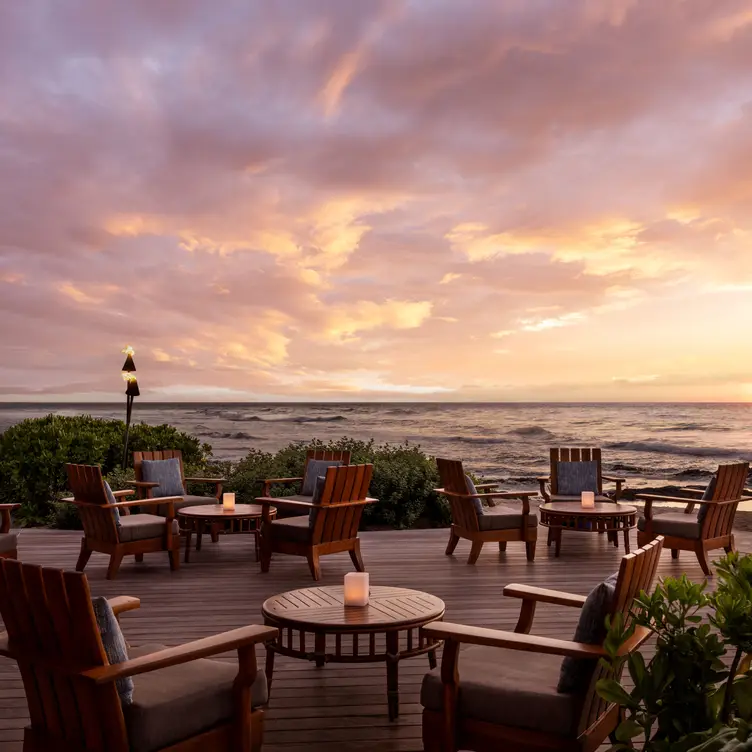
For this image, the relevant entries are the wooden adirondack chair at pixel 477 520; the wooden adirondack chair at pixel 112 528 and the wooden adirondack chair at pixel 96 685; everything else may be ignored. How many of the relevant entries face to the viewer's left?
0

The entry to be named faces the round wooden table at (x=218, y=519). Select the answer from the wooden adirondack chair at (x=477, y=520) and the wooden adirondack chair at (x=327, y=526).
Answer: the wooden adirondack chair at (x=327, y=526)

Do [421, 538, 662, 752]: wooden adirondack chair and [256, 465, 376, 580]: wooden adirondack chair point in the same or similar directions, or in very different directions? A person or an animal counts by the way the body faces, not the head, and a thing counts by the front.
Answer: same or similar directions

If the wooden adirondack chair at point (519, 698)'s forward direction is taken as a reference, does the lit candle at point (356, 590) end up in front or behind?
in front

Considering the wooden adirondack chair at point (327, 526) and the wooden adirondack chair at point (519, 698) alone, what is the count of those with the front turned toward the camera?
0

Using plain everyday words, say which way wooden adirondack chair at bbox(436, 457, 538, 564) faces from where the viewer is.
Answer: facing away from the viewer and to the right of the viewer

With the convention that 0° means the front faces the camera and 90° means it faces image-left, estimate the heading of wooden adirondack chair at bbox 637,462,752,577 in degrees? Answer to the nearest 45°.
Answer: approximately 135°

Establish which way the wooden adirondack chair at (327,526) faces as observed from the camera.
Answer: facing away from the viewer and to the left of the viewer

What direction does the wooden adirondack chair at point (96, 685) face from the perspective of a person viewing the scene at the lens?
facing away from the viewer and to the right of the viewer

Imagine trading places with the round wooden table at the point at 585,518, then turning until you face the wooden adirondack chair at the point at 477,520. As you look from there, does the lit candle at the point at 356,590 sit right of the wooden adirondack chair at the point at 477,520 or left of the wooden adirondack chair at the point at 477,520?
left

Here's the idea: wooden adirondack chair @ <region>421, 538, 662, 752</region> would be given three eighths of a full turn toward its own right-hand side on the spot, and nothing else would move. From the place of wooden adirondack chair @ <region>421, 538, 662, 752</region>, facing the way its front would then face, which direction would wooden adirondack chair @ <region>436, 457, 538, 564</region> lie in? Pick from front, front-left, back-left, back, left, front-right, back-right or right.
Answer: left

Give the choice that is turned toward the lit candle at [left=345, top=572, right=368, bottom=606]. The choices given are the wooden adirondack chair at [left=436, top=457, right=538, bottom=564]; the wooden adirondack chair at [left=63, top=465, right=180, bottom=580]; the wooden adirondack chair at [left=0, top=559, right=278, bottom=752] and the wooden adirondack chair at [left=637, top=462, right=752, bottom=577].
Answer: the wooden adirondack chair at [left=0, top=559, right=278, bottom=752]

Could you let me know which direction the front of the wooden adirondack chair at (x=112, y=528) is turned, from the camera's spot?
facing away from the viewer and to the right of the viewer

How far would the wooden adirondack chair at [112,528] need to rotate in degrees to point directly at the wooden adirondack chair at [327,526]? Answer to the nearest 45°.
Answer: approximately 45° to its right
